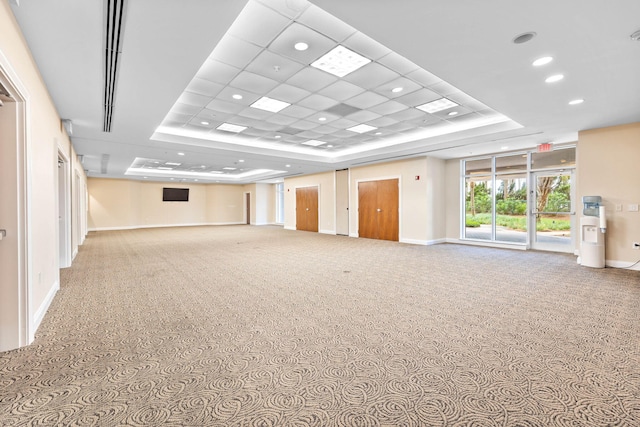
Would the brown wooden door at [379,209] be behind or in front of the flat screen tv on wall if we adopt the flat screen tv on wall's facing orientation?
in front

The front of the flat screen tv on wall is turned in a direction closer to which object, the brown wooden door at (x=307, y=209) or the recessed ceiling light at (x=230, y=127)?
the recessed ceiling light

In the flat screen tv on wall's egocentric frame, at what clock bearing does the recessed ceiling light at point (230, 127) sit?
The recessed ceiling light is roughly at 12 o'clock from the flat screen tv on wall.

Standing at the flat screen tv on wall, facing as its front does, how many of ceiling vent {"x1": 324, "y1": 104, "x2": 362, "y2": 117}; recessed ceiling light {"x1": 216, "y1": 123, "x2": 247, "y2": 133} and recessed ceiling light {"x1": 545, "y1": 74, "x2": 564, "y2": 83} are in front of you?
3

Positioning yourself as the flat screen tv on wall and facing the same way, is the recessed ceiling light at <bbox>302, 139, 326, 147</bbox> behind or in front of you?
in front

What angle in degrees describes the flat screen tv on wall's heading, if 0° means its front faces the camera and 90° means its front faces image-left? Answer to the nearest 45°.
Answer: approximately 0°

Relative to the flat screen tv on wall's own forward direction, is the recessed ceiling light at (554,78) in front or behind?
in front

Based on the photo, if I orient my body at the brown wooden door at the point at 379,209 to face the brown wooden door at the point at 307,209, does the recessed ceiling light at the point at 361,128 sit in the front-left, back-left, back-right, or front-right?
back-left
